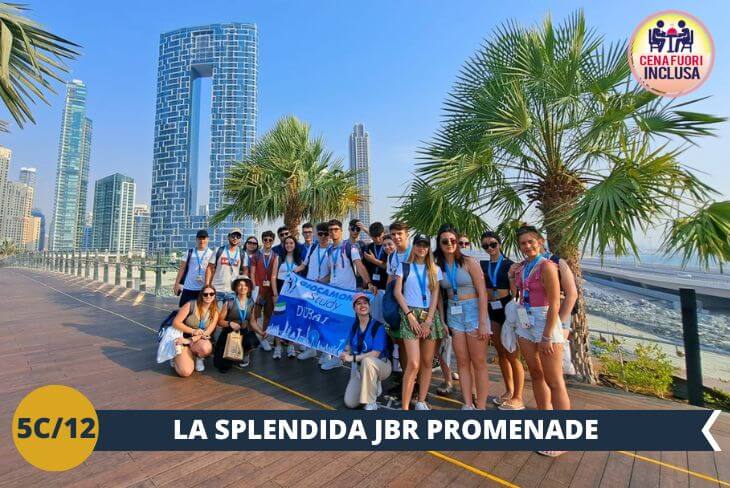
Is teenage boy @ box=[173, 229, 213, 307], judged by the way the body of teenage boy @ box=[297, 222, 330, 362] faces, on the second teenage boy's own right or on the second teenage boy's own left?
on the second teenage boy's own right

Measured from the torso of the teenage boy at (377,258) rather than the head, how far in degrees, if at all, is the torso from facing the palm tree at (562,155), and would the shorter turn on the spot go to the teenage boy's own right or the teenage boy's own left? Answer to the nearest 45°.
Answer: approximately 90° to the teenage boy's own left

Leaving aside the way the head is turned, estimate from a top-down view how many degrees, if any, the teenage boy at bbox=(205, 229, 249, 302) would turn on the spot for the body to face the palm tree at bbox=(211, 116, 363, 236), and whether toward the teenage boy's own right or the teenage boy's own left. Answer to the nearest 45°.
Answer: approximately 135° to the teenage boy's own left

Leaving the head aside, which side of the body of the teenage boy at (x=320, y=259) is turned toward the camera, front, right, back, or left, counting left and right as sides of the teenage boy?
front

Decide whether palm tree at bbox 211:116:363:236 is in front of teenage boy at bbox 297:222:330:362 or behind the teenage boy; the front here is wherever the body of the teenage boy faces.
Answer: behind

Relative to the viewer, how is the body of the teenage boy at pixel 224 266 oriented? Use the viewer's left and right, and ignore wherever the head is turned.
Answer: facing the viewer

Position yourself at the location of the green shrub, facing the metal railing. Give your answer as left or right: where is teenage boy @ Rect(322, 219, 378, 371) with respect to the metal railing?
left

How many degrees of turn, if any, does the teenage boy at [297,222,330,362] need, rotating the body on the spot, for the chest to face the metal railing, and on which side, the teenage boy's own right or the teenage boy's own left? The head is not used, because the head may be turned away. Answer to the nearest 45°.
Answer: approximately 135° to the teenage boy's own right

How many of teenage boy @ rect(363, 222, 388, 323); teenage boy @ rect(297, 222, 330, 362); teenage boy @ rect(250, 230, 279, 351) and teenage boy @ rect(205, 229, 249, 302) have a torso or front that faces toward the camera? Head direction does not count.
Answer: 4

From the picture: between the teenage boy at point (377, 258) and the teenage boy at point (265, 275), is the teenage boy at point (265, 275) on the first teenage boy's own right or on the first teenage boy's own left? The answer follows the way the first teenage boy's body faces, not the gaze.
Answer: on the first teenage boy's own right

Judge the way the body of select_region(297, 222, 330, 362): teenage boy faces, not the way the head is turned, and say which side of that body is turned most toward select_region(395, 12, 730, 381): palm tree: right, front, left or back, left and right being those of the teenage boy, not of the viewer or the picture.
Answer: left

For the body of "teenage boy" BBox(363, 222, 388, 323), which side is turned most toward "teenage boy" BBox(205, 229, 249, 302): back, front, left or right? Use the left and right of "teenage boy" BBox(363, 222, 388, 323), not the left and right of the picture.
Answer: right
